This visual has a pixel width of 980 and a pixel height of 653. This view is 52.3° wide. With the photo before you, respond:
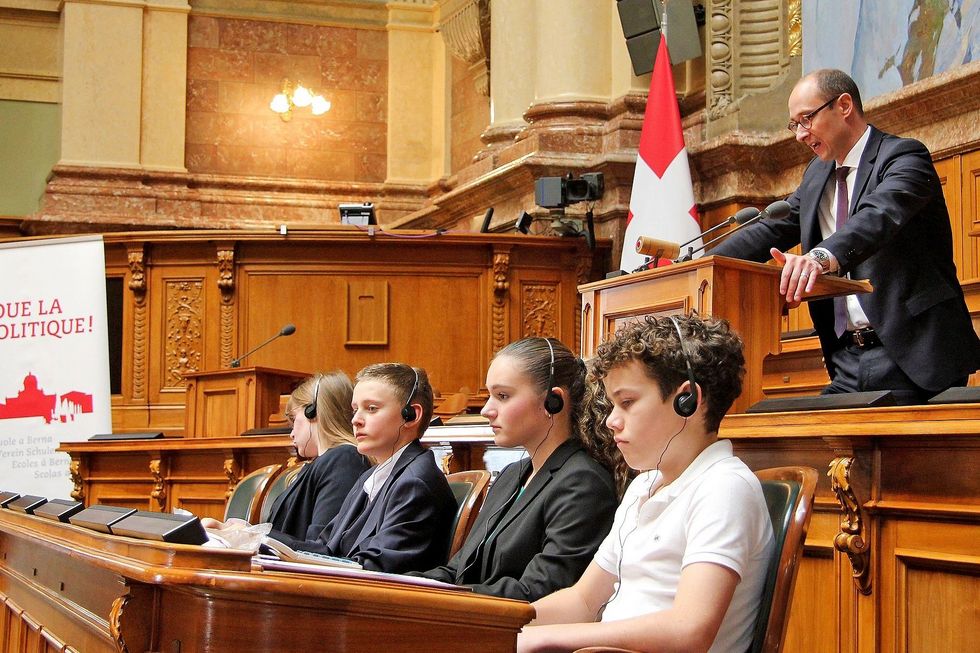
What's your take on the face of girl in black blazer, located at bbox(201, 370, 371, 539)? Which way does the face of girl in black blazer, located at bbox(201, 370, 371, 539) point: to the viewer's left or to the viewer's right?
to the viewer's left

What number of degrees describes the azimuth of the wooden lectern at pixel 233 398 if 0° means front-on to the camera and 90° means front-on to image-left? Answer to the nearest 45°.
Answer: approximately 45°

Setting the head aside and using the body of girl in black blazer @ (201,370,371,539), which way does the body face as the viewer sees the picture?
to the viewer's left

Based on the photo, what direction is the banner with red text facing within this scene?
toward the camera

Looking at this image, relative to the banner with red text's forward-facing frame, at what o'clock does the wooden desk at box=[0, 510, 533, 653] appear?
The wooden desk is roughly at 12 o'clock from the banner with red text.

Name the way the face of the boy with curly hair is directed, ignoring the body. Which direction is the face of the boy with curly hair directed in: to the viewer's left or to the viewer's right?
to the viewer's left

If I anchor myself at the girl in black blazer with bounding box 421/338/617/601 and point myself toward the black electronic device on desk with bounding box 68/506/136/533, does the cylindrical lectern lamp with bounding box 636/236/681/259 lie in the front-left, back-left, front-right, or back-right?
back-right

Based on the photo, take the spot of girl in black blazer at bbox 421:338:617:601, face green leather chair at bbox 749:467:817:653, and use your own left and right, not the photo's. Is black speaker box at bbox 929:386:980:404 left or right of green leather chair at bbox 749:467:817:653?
left

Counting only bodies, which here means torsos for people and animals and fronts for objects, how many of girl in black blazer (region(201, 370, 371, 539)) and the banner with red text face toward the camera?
1

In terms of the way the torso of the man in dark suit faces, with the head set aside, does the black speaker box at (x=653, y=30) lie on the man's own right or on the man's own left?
on the man's own right

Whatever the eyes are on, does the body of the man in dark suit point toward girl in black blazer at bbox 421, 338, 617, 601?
yes

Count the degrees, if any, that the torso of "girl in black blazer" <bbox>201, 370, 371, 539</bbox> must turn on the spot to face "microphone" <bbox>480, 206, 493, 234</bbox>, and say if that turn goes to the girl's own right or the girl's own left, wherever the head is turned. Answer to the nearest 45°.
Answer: approximately 90° to the girl's own right
